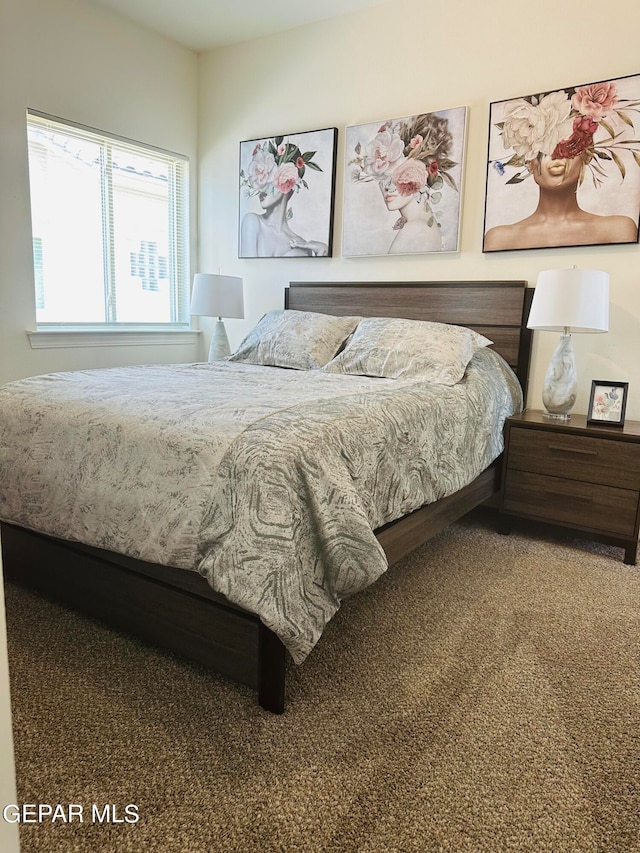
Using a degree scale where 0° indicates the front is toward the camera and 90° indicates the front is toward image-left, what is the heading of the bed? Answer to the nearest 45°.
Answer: approximately 45°

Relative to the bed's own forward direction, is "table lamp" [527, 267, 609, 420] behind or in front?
behind

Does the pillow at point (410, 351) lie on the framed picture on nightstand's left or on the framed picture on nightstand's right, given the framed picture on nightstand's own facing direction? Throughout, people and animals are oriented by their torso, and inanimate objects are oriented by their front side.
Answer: on its right

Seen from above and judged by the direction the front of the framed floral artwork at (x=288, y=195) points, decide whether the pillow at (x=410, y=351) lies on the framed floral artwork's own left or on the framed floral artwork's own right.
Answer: on the framed floral artwork's own left

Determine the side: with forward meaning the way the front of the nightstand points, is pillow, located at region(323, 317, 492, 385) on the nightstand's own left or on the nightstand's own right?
on the nightstand's own right

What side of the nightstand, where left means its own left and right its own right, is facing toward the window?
right

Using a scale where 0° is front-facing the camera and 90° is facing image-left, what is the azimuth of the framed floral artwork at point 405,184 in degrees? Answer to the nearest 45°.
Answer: approximately 45°

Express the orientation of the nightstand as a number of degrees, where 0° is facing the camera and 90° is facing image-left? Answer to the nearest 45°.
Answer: approximately 0°

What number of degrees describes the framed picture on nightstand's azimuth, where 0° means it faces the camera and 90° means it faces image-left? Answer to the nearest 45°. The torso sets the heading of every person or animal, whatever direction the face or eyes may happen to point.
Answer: approximately 0°
